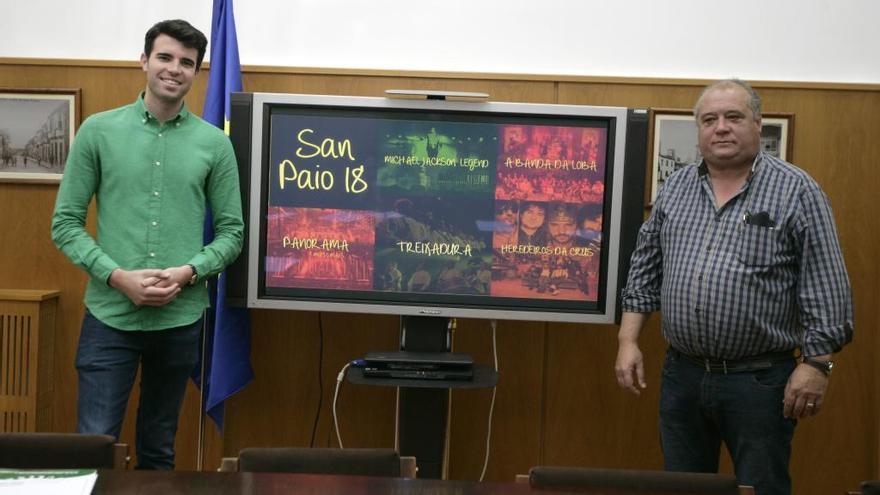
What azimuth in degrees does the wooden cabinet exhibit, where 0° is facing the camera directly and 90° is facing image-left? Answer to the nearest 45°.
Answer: approximately 0°

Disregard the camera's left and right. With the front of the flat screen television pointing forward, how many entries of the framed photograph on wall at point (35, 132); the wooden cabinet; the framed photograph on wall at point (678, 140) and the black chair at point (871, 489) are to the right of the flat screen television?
2

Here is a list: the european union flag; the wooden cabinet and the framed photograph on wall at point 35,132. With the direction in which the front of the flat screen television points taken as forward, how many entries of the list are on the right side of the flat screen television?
3

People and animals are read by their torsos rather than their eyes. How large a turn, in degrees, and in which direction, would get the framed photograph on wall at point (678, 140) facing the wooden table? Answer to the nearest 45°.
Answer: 0° — it already faces it

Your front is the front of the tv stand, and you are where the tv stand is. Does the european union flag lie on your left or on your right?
on your right

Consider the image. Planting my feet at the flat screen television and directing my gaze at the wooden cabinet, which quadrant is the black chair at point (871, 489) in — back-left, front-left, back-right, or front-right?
back-left

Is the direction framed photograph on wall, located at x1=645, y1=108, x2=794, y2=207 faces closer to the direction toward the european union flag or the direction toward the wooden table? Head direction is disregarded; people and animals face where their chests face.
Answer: the wooden table

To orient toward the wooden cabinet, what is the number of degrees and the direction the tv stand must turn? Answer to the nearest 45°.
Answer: approximately 90° to its right

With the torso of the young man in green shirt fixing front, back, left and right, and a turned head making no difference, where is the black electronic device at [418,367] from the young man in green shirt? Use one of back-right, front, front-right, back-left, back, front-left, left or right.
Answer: left

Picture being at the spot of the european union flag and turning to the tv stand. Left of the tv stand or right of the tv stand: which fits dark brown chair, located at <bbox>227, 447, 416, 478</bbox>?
right
